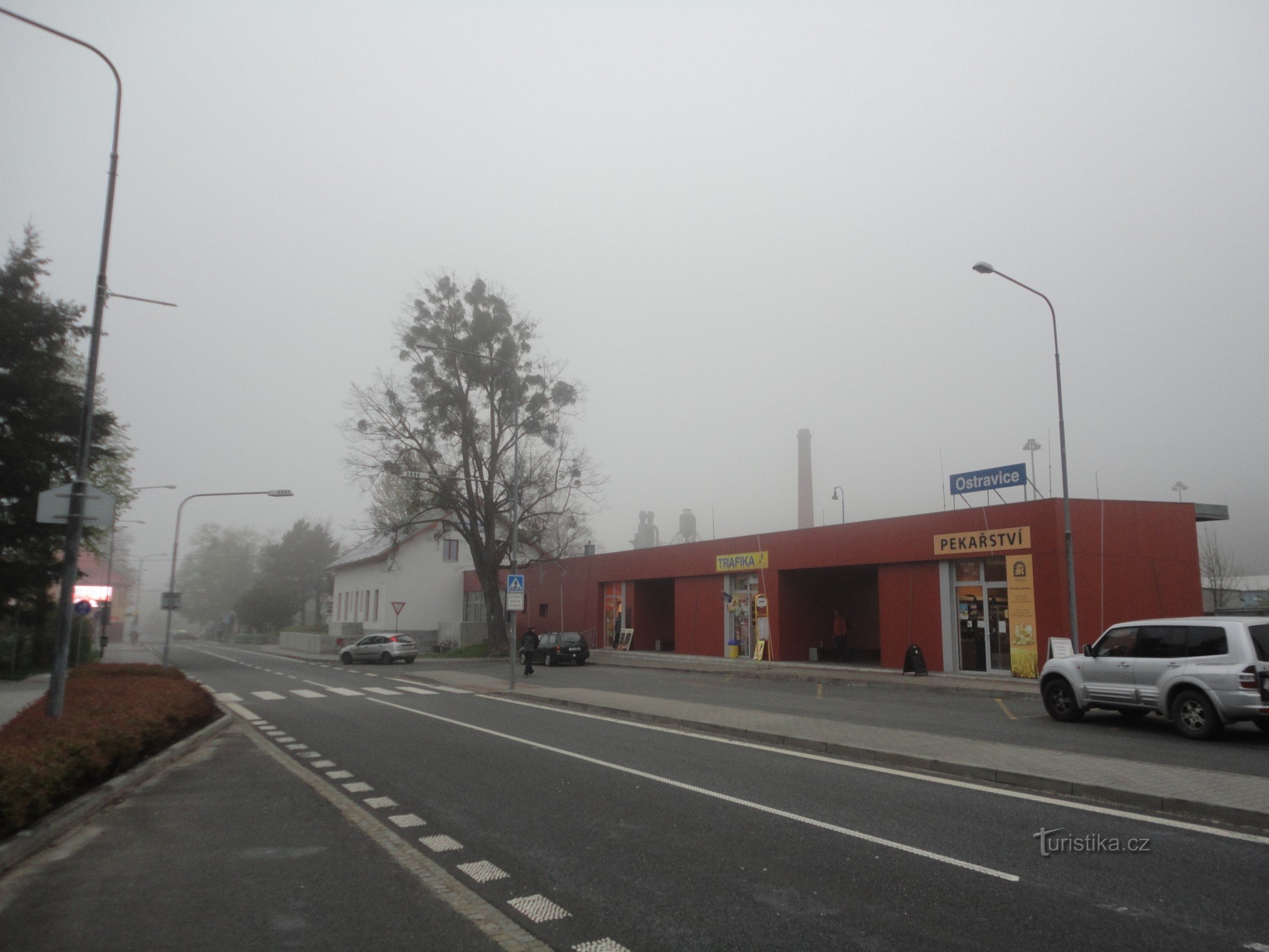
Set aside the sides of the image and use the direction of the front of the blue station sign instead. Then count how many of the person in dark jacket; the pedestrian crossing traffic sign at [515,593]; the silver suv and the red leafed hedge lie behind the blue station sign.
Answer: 0

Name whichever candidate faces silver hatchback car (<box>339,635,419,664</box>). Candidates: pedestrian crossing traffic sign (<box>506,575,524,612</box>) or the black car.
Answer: the black car

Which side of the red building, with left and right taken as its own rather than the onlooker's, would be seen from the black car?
right

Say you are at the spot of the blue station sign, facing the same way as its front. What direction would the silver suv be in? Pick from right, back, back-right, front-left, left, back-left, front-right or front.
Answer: front-left

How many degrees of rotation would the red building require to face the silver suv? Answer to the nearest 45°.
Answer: approximately 45° to its left

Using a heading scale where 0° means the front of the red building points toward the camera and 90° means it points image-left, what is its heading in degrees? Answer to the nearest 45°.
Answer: approximately 45°

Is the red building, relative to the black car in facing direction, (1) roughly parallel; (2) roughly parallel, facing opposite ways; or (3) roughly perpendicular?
roughly perpendicular

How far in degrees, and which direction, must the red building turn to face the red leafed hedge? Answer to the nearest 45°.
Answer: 0° — it already faces it

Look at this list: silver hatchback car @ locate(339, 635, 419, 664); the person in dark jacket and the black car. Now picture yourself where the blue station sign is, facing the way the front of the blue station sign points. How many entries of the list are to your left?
0

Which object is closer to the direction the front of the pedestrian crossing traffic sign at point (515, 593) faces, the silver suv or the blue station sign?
the silver suv

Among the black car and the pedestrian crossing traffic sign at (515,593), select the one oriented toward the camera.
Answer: the pedestrian crossing traffic sign

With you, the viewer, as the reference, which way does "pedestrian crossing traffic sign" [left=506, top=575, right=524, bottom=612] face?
facing the viewer

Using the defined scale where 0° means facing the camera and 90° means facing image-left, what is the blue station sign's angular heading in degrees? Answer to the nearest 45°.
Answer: approximately 45°

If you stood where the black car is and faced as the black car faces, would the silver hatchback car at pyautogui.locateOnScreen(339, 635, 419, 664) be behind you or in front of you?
in front

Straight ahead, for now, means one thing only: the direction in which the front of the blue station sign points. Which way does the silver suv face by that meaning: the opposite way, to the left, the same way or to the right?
to the right
